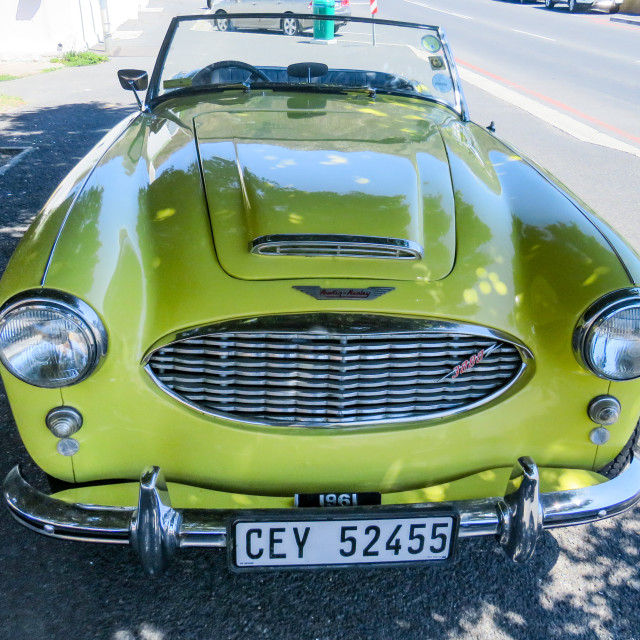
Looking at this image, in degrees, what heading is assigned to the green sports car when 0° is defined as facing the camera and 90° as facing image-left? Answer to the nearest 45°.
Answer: approximately 0°

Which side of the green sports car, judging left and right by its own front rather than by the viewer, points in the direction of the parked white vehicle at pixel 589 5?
back
